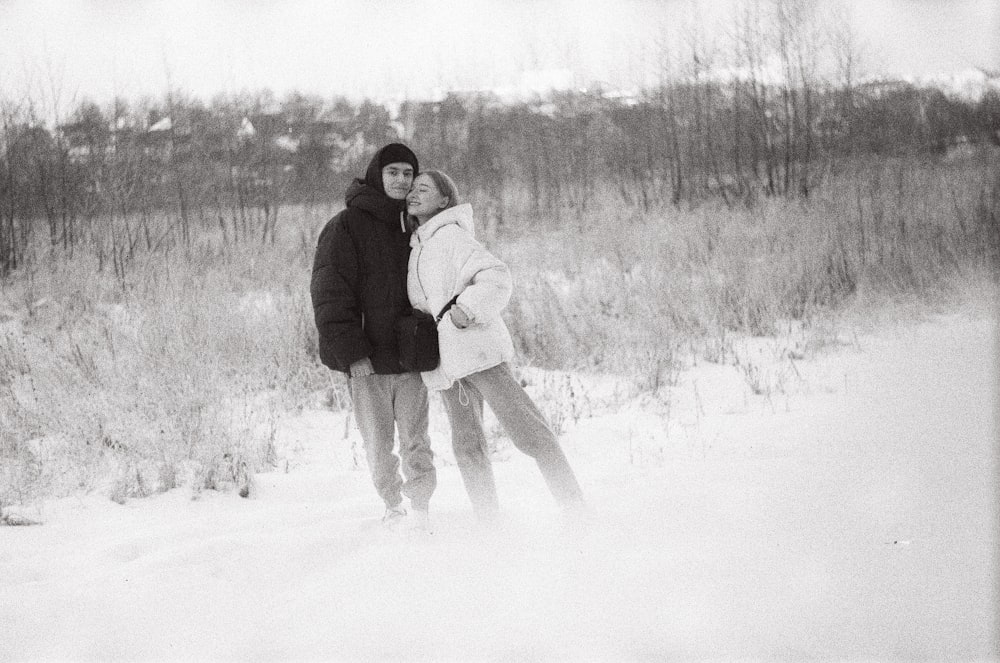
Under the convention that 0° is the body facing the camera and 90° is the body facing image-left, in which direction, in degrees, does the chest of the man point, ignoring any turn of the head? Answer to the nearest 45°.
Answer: approximately 315°

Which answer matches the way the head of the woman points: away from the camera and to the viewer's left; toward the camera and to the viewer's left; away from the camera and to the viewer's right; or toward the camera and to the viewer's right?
toward the camera and to the viewer's left
